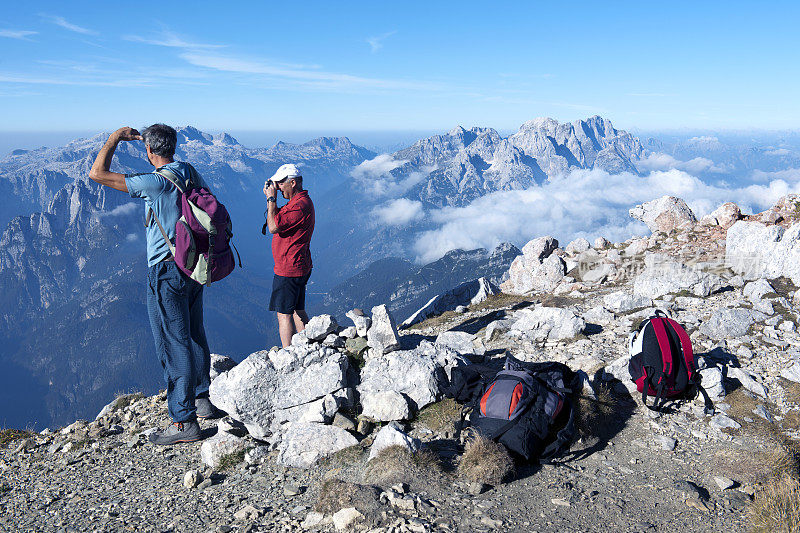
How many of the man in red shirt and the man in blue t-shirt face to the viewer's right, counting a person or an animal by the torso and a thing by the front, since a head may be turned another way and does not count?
0

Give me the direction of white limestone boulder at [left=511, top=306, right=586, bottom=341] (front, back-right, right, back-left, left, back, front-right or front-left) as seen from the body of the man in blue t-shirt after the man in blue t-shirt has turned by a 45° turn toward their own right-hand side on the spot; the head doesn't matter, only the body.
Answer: right

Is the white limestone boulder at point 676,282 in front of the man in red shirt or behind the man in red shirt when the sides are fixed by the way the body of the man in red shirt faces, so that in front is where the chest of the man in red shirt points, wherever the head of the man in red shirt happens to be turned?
behind

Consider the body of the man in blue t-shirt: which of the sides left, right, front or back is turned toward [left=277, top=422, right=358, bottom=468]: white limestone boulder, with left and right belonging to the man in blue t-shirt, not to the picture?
back

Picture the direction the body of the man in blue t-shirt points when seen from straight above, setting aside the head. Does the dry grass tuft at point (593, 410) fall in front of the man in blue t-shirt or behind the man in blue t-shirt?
behind

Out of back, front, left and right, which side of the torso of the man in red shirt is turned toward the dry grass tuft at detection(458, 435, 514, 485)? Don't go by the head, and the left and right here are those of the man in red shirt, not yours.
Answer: left

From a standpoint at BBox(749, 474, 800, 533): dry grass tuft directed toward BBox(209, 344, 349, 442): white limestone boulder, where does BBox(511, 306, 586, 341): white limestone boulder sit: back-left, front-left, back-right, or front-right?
front-right

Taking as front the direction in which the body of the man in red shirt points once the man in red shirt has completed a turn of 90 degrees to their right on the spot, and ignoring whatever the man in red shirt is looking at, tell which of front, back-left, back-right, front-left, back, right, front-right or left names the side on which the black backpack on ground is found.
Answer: back-right

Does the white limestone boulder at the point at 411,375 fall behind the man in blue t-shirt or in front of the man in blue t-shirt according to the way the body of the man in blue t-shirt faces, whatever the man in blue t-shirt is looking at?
behind

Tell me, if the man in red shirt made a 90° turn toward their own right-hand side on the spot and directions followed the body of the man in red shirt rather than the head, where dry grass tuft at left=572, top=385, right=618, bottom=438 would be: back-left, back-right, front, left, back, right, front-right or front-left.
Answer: back-right

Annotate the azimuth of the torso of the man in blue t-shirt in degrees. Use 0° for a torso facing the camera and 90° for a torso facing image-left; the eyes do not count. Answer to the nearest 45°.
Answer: approximately 135°

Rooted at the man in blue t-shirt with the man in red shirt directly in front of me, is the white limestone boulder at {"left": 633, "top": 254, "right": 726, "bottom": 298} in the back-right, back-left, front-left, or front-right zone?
front-right

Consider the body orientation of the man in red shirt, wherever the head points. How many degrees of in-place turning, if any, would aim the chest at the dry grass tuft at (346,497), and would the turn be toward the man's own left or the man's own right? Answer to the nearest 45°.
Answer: approximately 90° to the man's own left

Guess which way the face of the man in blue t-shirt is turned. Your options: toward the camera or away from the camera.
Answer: away from the camera

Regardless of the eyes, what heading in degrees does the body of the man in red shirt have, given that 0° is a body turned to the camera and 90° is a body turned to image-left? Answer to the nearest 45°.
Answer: approximately 90°

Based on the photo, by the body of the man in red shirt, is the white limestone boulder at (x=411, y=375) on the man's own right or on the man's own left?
on the man's own left

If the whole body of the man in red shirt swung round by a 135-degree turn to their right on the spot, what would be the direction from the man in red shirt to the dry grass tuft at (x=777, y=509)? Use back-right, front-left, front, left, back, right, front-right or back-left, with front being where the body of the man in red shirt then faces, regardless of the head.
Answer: right
